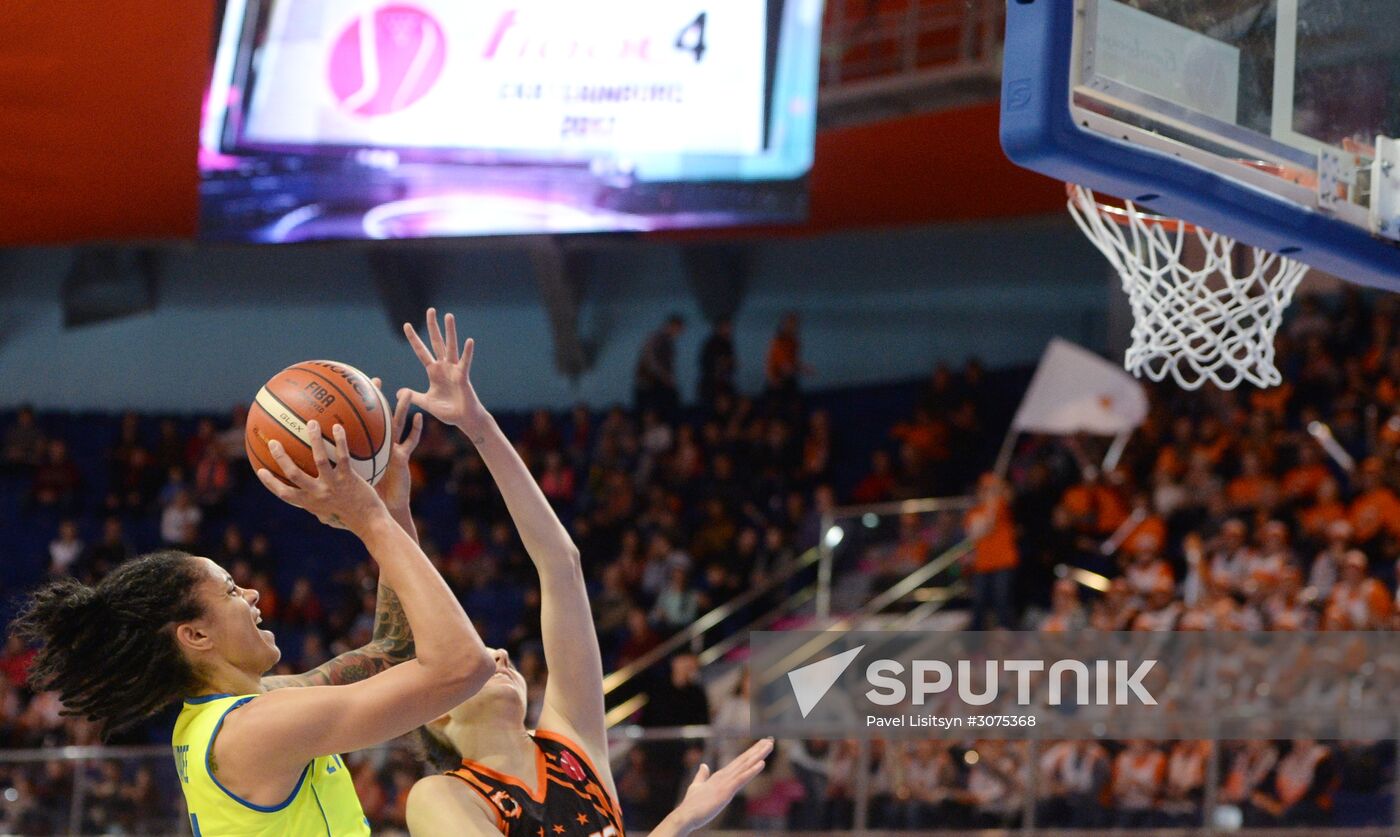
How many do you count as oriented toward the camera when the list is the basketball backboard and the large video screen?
1

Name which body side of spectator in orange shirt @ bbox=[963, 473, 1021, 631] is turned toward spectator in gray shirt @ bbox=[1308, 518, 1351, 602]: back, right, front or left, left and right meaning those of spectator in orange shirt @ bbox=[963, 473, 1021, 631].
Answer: left

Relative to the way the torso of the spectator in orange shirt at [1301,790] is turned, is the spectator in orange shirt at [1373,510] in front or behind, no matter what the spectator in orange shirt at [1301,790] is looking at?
behind

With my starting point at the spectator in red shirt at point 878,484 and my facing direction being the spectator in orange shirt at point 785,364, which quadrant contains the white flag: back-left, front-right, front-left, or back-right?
back-right

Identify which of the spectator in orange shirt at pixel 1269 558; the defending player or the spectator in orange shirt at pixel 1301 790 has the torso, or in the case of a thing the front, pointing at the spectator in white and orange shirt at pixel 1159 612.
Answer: the spectator in orange shirt at pixel 1269 558

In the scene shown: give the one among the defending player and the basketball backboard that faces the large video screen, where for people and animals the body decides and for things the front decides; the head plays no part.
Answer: the basketball backboard

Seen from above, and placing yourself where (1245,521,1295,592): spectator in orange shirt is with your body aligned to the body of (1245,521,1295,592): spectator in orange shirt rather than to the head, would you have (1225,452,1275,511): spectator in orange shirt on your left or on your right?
on your right

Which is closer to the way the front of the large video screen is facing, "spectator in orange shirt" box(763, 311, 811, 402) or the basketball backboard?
the basketball backboard
